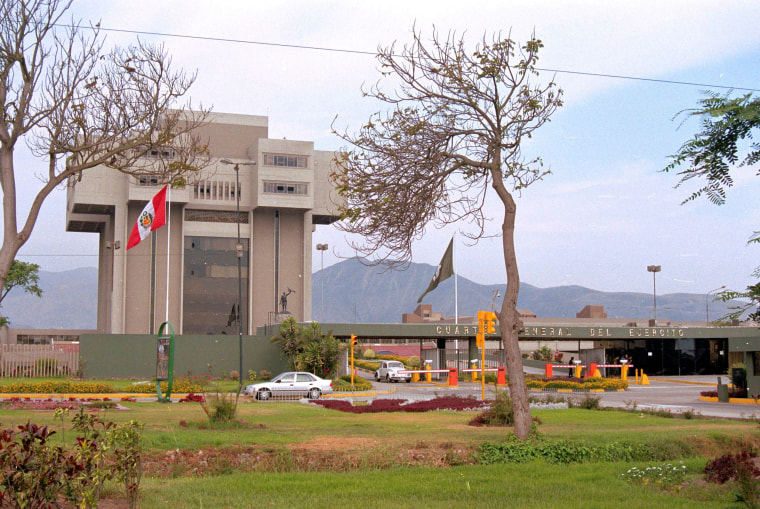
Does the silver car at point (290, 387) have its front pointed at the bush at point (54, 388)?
yes

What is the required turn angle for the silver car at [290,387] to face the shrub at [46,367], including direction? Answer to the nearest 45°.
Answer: approximately 45° to its right

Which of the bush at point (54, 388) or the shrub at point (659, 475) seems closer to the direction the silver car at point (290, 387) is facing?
the bush

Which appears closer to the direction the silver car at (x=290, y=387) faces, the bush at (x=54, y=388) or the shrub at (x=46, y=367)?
the bush

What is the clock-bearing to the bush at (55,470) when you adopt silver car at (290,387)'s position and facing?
The bush is roughly at 9 o'clock from the silver car.

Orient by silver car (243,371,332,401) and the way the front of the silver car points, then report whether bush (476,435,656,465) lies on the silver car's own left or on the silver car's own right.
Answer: on the silver car's own left

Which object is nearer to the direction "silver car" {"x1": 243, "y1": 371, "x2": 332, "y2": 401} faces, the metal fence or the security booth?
the metal fence

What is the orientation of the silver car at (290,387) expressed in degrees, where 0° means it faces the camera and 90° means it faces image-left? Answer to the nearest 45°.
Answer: approximately 90°

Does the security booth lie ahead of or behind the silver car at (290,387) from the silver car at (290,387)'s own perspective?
behind
